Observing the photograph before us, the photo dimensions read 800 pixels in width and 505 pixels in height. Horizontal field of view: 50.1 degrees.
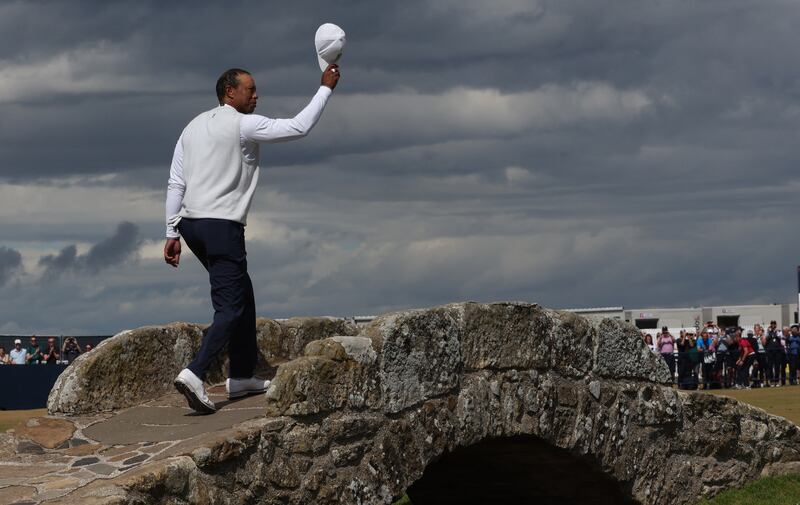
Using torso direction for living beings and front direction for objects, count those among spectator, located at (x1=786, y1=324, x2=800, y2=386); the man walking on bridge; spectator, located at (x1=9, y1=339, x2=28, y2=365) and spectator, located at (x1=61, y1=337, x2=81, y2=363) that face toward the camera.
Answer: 3

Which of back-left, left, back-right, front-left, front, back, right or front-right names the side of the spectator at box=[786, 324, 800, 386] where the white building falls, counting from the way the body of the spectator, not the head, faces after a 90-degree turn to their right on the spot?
right

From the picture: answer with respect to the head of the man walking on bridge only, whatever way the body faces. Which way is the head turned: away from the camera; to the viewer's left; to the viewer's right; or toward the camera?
to the viewer's right

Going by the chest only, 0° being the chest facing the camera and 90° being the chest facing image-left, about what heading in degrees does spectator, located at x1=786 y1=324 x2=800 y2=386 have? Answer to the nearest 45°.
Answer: approximately 0°

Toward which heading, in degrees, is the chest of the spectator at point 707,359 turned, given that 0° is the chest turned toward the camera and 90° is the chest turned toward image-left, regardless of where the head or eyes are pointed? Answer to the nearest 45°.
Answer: approximately 0°

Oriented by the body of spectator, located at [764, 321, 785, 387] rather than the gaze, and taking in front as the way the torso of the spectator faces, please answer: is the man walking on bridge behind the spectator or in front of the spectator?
in front

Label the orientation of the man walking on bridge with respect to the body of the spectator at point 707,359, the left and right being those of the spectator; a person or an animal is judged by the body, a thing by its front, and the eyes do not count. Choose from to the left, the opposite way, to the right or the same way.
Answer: the opposite way
